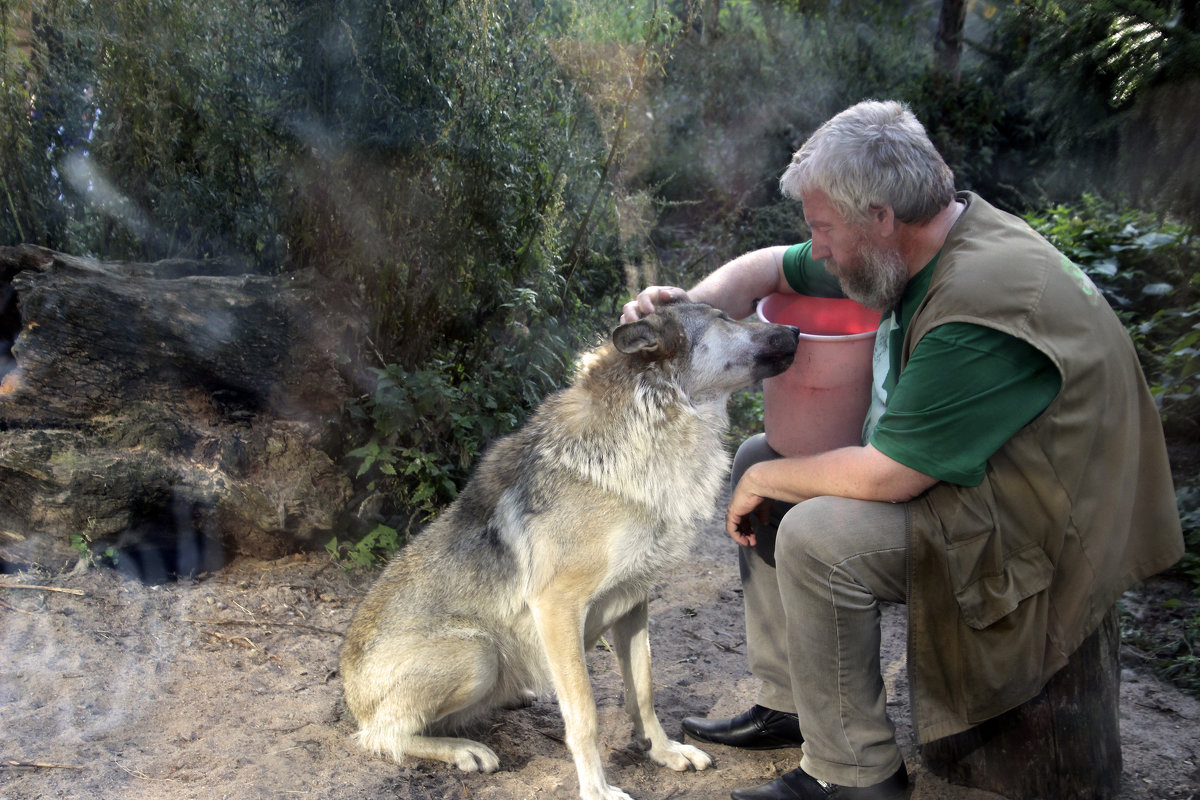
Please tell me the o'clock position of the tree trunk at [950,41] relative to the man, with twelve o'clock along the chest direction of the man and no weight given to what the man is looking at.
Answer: The tree trunk is roughly at 3 o'clock from the man.

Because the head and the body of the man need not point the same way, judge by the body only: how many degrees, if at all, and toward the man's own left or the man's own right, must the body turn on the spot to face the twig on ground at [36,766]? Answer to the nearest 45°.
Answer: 0° — they already face it

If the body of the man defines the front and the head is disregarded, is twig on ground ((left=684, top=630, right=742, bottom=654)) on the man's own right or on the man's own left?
on the man's own right

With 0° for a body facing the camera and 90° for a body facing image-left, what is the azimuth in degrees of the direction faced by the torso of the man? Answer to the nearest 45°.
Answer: approximately 90°

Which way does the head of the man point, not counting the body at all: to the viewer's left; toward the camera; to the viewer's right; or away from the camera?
to the viewer's left

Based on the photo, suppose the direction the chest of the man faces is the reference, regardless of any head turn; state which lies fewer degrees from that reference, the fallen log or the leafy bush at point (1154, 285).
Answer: the fallen log

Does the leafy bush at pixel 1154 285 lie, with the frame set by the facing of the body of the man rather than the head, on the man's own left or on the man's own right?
on the man's own right
